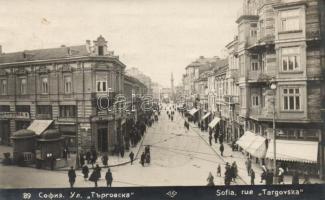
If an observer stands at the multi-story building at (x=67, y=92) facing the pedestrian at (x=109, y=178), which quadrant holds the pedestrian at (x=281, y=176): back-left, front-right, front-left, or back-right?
front-left

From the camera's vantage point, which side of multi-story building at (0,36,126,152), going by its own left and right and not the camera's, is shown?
front

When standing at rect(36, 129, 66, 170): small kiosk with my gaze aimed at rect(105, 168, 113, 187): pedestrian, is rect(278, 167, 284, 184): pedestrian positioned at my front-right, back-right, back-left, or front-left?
front-left

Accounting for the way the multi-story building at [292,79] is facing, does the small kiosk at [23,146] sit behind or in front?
in front

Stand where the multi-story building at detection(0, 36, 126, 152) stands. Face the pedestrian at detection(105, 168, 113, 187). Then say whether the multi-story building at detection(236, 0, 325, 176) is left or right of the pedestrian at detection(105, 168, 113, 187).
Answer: left

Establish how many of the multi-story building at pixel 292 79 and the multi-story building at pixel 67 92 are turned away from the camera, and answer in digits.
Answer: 0
